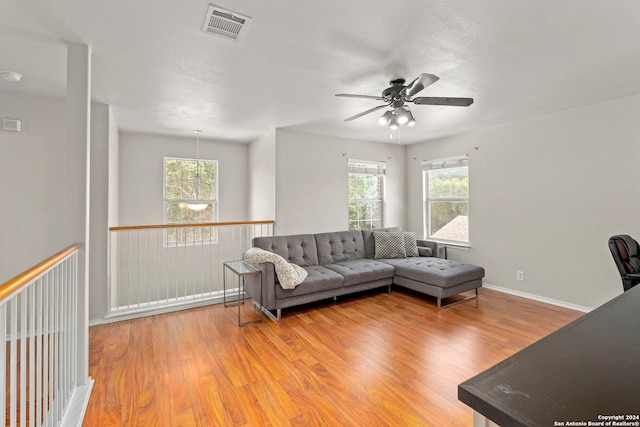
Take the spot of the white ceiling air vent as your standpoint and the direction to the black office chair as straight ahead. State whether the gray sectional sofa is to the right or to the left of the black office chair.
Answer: left

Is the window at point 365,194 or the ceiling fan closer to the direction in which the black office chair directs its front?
the ceiling fan

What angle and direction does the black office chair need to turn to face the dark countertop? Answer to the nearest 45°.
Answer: approximately 45° to its right

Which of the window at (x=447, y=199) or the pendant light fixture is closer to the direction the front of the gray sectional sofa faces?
the window

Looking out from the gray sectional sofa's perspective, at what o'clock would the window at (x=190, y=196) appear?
The window is roughly at 5 o'clock from the gray sectional sofa.

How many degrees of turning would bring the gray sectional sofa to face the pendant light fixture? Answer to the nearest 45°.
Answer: approximately 135° to its right

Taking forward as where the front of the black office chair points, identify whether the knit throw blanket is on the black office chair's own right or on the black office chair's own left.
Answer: on the black office chair's own right

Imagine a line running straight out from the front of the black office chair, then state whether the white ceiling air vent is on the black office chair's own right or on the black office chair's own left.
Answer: on the black office chair's own right

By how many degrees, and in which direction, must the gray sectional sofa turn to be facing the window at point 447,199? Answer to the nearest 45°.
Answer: approximately 90° to its left
